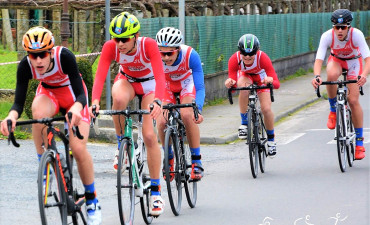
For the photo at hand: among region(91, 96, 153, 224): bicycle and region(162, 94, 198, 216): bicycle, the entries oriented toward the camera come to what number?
2

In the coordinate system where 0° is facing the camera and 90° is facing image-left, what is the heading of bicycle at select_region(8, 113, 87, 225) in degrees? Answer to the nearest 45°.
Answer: approximately 45°

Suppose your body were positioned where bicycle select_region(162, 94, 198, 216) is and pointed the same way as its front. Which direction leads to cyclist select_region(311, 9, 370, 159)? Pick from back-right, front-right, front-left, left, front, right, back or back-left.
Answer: back-left

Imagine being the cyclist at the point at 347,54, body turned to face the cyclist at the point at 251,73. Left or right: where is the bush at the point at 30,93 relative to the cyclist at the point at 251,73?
right

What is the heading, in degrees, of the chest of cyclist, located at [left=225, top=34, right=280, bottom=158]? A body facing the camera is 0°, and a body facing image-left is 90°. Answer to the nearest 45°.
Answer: approximately 0°

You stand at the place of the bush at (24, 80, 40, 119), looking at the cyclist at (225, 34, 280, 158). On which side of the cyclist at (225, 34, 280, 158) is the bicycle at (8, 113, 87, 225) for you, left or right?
right

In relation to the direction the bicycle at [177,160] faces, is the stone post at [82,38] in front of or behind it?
behind

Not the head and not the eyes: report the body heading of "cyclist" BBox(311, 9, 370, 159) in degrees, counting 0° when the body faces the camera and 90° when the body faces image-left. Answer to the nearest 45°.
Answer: approximately 0°

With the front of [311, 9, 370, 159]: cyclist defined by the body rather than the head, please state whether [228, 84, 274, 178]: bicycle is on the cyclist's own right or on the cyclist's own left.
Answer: on the cyclist's own right

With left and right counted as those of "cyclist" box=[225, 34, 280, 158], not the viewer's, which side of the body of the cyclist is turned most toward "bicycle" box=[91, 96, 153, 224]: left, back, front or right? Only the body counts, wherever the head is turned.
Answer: front

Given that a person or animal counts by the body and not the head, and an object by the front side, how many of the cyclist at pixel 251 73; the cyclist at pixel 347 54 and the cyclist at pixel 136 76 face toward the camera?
3

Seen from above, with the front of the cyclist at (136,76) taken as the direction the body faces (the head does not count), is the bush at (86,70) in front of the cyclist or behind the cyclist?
behind

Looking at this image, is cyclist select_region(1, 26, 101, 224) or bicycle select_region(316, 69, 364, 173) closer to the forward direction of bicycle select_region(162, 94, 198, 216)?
the cyclist

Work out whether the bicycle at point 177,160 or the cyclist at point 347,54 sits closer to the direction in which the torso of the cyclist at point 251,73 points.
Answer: the bicycle
